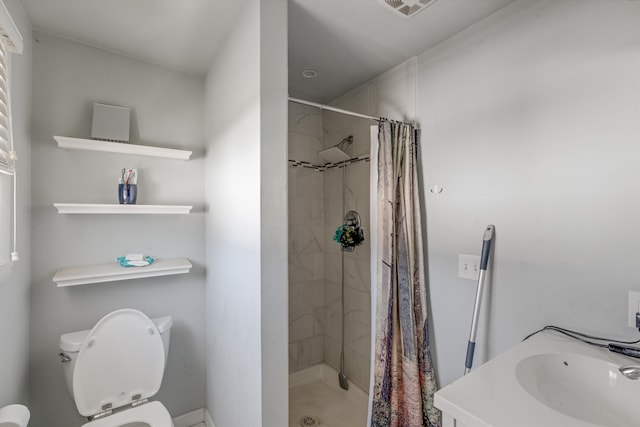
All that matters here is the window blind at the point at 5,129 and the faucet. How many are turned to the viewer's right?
1

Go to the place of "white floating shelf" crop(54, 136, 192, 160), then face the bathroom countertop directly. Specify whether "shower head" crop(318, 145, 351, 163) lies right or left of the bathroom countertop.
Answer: left

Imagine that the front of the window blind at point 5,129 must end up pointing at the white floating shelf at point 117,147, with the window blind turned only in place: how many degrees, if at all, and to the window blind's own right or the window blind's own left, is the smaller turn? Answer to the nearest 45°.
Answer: approximately 45° to the window blind's own left

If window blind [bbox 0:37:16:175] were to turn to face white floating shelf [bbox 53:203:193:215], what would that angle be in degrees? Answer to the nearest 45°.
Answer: approximately 45° to its left

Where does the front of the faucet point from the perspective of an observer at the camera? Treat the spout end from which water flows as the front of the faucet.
facing to the left of the viewer

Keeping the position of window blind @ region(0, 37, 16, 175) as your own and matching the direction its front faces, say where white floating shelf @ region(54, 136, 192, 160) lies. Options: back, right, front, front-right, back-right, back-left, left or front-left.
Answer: front-left

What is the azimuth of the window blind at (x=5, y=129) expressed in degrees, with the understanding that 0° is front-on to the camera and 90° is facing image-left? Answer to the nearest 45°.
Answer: approximately 270°

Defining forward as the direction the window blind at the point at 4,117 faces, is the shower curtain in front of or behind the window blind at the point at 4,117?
in front

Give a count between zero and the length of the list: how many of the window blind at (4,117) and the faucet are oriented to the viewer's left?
1

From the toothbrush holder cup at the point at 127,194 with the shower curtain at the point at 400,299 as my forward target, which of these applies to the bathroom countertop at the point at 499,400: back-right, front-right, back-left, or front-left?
front-right

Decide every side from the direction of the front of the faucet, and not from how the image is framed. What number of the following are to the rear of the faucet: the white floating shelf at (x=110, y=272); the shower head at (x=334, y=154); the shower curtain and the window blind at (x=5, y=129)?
0

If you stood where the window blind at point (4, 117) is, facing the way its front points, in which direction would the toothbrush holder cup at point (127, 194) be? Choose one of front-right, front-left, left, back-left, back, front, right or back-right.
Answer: front-left

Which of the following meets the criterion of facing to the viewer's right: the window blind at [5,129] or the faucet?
the window blind

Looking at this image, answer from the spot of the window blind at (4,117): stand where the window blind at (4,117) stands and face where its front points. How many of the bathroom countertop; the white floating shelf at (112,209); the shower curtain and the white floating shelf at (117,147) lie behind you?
0

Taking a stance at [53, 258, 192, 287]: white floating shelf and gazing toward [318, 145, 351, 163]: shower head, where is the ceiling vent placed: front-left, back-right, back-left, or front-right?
front-right
